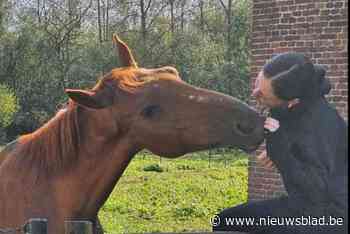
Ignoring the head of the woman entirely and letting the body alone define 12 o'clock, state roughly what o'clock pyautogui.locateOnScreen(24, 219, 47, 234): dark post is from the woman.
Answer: The dark post is roughly at 11 o'clock from the woman.

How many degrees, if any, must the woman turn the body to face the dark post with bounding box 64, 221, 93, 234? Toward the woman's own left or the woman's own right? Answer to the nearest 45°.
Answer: approximately 45° to the woman's own left

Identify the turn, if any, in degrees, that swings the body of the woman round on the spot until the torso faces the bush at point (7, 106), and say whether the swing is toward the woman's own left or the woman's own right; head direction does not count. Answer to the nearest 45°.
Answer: approximately 45° to the woman's own right

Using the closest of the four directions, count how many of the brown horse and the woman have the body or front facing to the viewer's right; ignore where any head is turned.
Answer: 1

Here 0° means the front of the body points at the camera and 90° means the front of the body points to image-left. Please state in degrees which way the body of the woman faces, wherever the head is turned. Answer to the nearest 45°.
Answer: approximately 90°

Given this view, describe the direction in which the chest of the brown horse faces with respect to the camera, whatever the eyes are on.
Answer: to the viewer's right

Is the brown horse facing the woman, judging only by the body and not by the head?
yes

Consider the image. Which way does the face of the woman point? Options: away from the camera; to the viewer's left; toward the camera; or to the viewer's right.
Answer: to the viewer's left

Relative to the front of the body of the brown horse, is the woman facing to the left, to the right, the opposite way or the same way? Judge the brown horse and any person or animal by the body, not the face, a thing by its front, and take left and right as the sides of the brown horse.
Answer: the opposite way
